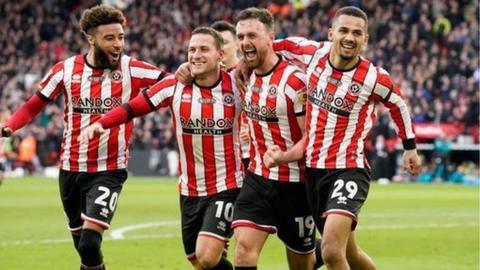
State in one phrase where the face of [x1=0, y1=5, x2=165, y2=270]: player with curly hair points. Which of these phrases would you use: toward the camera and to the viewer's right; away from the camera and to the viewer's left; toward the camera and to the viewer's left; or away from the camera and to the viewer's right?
toward the camera and to the viewer's right

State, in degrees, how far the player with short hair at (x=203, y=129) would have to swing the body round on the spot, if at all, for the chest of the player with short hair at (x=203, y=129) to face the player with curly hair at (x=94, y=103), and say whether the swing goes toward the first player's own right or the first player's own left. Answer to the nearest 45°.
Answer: approximately 135° to the first player's own right

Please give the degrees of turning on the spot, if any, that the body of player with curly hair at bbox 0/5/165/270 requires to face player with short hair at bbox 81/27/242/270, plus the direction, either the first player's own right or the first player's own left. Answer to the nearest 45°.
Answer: approximately 45° to the first player's own left

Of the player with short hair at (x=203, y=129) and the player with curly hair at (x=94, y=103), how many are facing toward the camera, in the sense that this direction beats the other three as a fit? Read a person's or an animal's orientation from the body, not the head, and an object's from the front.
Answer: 2

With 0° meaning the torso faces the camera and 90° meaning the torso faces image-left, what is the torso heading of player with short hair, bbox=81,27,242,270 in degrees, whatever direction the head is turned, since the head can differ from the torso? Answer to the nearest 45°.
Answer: approximately 0°

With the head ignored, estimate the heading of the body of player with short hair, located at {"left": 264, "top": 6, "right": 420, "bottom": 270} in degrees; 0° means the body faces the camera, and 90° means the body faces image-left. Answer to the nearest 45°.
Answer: approximately 45°

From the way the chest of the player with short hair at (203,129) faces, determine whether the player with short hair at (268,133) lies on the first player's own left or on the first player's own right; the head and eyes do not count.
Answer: on the first player's own left

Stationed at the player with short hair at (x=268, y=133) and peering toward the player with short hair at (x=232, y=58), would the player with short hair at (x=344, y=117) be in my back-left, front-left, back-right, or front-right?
back-right

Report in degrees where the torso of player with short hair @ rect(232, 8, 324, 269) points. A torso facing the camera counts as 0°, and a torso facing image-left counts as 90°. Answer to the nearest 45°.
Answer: approximately 45°
